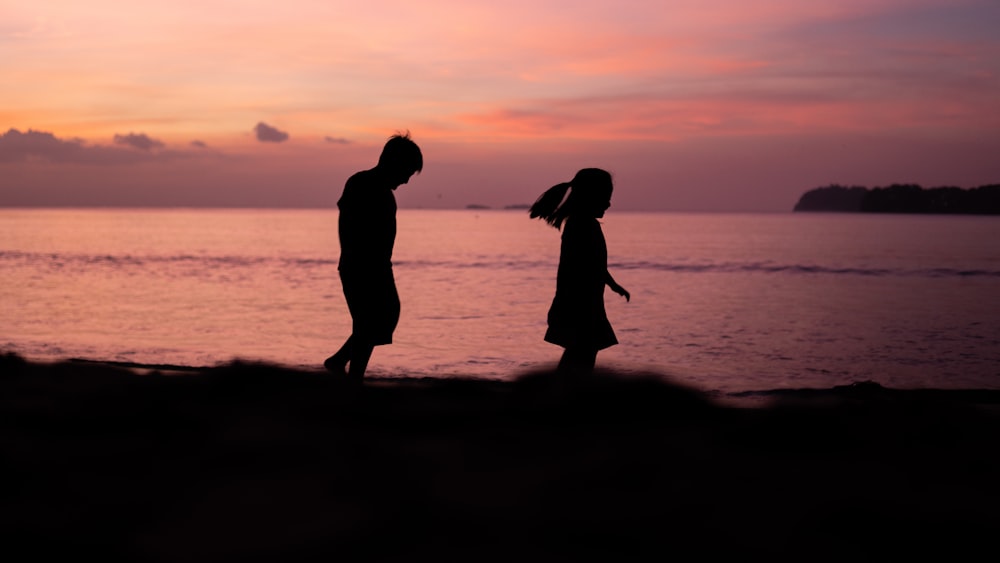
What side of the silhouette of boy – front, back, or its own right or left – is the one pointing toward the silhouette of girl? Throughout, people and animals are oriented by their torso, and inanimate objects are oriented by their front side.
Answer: front

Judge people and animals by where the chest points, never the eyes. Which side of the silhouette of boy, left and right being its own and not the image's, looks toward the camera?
right
